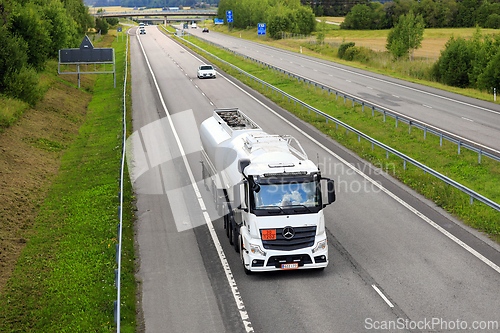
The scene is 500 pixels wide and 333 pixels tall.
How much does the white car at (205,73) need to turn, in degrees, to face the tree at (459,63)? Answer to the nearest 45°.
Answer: approximately 90° to its left

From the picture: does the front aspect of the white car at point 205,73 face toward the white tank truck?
yes

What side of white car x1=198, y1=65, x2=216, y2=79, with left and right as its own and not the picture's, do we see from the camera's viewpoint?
front

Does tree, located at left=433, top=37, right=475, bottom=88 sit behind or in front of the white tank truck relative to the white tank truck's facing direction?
behind

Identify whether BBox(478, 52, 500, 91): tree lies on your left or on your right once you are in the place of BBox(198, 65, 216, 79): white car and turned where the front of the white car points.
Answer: on your left

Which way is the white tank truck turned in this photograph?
toward the camera

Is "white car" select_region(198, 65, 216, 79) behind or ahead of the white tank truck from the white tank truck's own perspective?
behind

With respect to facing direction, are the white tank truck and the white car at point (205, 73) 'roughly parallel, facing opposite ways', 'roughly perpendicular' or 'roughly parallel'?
roughly parallel

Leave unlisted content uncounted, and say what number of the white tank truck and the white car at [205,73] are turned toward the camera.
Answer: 2

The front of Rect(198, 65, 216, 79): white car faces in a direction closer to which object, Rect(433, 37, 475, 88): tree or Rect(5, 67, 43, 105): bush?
the bush

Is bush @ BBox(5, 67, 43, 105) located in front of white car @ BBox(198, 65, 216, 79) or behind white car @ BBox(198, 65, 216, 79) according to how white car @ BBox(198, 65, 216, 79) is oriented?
in front
